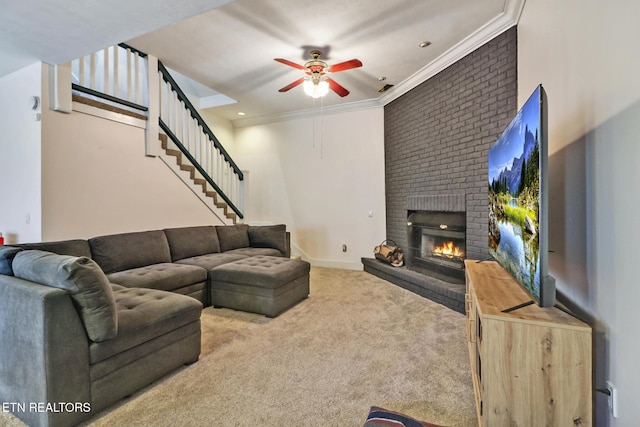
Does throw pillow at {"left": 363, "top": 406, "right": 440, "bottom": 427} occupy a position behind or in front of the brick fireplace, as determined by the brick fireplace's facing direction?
in front

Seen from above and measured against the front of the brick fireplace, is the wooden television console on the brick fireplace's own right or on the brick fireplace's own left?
on the brick fireplace's own left

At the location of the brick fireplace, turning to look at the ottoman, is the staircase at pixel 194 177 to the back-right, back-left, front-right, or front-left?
front-right

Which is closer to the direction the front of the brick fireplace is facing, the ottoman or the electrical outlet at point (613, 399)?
the ottoman

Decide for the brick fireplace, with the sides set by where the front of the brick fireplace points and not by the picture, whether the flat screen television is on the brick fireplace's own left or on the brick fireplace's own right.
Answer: on the brick fireplace's own left

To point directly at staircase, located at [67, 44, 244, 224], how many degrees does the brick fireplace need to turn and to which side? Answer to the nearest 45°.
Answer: approximately 45° to its right

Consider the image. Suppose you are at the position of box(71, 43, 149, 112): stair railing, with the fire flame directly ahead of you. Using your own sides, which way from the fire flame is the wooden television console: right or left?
right

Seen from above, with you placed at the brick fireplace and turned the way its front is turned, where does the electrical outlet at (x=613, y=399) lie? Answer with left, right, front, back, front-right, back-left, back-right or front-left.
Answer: front-left

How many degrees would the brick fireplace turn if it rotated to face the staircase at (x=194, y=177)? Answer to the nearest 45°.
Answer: approximately 45° to its right

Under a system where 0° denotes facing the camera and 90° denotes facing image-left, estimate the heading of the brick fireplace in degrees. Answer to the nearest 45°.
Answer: approximately 45°
